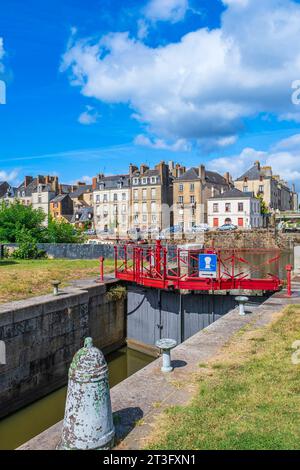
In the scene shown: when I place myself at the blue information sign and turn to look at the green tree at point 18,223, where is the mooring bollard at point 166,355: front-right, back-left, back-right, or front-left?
back-left

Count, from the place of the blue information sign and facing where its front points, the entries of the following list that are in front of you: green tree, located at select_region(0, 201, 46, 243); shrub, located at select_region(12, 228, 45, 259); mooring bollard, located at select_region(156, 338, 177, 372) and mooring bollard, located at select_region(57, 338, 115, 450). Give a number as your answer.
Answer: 2

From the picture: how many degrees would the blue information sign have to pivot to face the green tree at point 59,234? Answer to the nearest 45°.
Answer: approximately 135° to its right

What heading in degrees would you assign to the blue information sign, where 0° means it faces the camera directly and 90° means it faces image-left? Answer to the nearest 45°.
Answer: approximately 0°

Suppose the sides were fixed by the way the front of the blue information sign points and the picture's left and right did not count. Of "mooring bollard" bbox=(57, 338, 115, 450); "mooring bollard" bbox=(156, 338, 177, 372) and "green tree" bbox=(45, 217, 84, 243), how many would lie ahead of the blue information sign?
2

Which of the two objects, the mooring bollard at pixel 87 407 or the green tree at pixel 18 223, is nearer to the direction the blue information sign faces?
the mooring bollard

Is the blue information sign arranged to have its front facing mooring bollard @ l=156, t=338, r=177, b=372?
yes

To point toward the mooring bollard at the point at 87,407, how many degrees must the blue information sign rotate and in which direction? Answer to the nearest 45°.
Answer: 0° — it already faces it

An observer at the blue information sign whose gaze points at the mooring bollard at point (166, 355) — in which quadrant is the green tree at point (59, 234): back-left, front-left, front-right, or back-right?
back-right

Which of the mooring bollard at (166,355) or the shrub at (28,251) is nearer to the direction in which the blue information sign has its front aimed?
the mooring bollard

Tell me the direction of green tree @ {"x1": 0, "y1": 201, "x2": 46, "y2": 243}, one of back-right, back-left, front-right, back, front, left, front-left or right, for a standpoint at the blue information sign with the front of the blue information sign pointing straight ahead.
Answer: back-right

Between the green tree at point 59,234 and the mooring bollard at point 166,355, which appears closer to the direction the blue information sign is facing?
the mooring bollard
